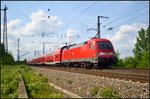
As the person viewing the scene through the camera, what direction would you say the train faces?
facing the viewer and to the right of the viewer

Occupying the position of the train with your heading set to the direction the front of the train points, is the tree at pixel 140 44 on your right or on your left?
on your left
